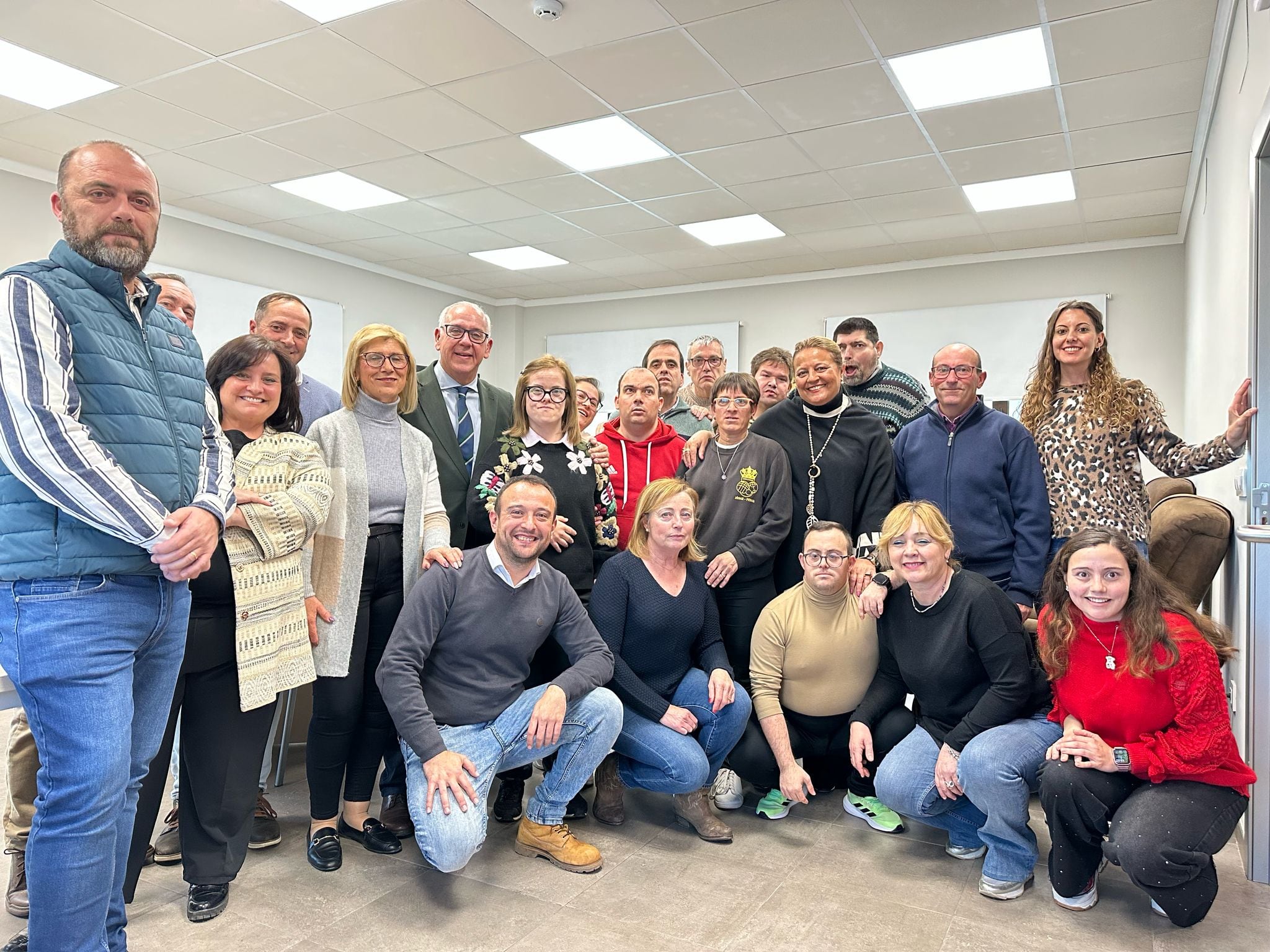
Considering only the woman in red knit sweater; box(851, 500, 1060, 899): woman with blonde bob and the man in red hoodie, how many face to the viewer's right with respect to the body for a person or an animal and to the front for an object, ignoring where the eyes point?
0

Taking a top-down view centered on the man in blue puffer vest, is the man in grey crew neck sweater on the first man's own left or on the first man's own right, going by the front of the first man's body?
on the first man's own left

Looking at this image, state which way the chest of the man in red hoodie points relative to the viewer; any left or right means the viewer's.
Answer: facing the viewer

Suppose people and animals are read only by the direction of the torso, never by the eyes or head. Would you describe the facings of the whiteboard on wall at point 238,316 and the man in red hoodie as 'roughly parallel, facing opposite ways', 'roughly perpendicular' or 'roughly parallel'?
roughly perpendicular

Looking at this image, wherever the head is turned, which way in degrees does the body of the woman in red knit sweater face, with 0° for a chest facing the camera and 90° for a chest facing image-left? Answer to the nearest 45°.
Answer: approximately 45°

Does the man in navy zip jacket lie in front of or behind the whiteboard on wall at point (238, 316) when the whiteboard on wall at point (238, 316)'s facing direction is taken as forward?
in front

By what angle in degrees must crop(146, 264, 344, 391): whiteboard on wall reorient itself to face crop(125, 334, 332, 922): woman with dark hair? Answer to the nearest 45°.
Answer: approximately 45° to its right

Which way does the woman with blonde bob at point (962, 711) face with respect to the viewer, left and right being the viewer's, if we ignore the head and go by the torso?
facing the viewer and to the left of the viewer

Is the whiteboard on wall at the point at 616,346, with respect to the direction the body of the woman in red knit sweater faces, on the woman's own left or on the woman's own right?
on the woman's own right

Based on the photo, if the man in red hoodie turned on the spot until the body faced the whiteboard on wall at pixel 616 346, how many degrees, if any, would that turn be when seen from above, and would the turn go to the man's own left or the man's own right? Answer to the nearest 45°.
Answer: approximately 180°

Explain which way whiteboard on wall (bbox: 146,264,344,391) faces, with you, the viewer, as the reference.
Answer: facing the viewer and to the right of the viewer
